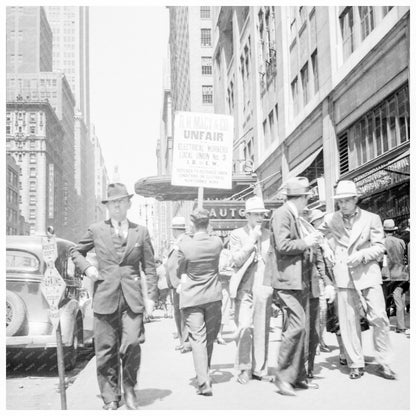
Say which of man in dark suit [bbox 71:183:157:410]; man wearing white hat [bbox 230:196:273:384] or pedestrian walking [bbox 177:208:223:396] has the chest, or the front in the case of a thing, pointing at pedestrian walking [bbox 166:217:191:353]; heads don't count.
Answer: pedestrian walking [bbox 177:208:223:396]

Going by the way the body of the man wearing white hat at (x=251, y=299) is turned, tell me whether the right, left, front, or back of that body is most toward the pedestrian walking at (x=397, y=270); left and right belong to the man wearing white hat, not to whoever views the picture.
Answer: left

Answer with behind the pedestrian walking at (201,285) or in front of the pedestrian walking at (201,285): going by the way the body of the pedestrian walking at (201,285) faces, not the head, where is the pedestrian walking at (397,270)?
in front

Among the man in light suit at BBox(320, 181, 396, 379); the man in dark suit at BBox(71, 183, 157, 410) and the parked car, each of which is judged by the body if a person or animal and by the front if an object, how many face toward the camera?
2

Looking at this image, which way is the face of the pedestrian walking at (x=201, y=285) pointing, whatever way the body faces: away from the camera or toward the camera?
away from the camera

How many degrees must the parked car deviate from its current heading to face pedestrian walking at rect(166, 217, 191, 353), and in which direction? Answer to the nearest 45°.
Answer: approximately 45° to its right

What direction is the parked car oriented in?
away from the camera

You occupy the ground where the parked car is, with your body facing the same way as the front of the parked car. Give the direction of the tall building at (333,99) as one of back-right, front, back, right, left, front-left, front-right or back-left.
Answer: front-right

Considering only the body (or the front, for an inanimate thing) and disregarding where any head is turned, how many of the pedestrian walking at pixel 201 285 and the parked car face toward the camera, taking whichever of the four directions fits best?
0

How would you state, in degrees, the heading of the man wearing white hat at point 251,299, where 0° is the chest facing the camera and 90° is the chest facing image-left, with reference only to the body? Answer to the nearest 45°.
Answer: approximately 315°

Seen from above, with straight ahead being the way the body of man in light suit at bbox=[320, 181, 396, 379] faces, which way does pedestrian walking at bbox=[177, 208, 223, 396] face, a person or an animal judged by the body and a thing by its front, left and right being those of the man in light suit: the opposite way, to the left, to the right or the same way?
the opposite way

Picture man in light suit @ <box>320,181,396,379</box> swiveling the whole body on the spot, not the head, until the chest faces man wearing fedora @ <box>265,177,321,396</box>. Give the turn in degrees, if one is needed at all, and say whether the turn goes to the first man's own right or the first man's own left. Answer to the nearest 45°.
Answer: approximately 45° to the first man's own right

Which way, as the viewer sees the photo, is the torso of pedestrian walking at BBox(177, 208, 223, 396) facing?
away from the camera

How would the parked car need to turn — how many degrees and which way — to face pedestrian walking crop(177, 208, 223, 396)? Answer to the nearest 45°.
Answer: approximately 135° to its right

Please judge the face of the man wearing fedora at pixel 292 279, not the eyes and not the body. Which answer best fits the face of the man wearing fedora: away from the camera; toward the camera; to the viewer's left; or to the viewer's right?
to the viewer's right

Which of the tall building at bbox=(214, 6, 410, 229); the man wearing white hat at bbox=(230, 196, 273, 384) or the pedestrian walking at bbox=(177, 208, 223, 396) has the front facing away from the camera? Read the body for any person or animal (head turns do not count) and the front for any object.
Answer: the pedestrian walking
